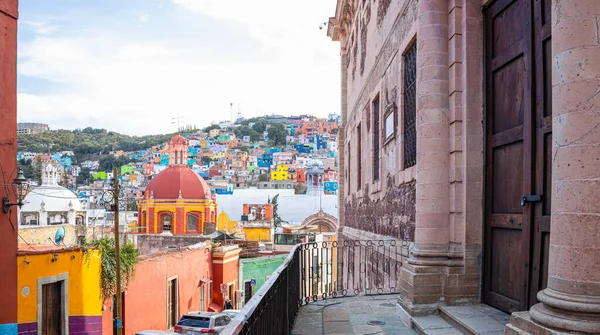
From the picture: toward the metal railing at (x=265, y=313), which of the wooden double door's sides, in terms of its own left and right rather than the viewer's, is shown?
front

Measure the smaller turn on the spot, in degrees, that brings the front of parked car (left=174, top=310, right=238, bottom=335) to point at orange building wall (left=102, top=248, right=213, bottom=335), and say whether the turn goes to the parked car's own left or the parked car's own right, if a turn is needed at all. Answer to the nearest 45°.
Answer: approximately 45° to the parked car's own left

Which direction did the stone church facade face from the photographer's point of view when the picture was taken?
facing the viewer and to the left of the viewer

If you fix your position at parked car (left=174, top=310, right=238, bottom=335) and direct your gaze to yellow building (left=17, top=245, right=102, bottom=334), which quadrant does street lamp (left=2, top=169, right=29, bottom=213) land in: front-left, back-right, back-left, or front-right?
front-left

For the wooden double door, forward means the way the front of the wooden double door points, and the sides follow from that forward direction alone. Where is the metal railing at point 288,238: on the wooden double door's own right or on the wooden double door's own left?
on the wooden double door's own right
